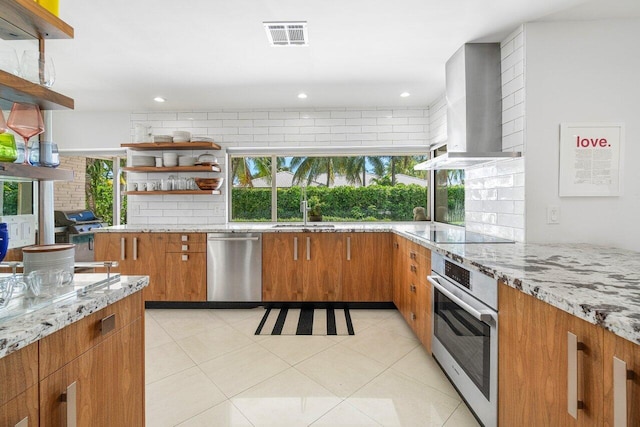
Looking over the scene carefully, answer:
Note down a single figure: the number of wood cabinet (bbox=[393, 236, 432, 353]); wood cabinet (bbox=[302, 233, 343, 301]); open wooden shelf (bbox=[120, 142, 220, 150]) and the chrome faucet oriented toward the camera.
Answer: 3

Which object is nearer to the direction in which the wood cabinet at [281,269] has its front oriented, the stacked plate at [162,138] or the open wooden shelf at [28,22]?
the open wooden shelf

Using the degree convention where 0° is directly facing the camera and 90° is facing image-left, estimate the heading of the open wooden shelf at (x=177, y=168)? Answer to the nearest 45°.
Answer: approximately 0°

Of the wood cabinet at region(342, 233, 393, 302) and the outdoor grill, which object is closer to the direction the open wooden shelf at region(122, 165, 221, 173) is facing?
the wood cabinet

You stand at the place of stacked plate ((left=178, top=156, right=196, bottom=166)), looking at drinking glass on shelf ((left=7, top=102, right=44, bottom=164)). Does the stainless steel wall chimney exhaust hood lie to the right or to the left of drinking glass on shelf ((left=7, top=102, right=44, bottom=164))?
left
